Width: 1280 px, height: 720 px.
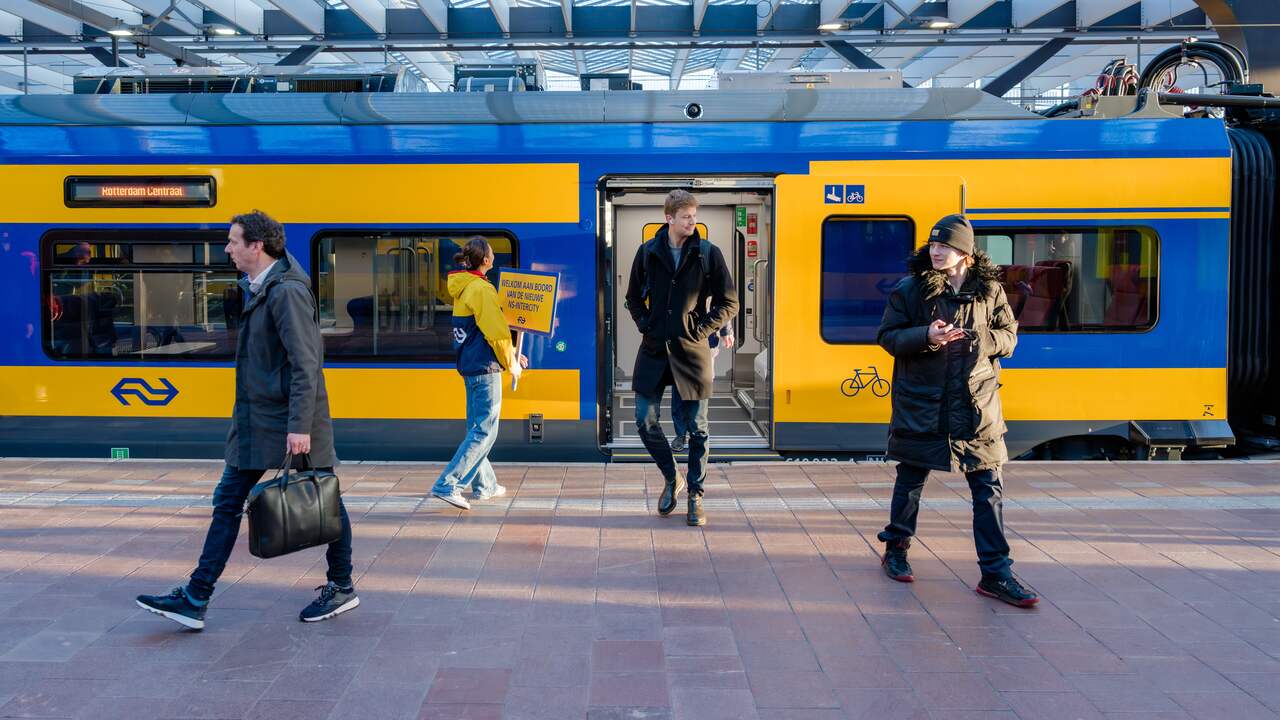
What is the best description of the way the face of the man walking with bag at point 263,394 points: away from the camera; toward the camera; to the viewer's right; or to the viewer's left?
to the viewer's left

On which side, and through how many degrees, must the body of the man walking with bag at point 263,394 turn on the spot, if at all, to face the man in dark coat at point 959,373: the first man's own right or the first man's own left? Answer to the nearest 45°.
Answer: approximately 180°

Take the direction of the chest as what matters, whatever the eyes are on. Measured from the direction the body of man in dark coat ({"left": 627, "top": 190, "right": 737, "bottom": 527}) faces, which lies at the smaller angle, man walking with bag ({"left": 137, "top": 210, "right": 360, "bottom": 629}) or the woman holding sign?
the man walking with bag

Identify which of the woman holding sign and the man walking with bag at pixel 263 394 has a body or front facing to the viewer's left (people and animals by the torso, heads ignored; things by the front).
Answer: the man walking with bag

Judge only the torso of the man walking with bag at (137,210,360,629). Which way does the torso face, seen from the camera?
to the viewer's left

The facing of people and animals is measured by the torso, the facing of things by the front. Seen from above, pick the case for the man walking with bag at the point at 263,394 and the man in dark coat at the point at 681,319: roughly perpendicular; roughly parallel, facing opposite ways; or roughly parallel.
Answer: roughly perpendicular

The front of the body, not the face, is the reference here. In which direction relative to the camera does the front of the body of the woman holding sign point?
to the viewer's right

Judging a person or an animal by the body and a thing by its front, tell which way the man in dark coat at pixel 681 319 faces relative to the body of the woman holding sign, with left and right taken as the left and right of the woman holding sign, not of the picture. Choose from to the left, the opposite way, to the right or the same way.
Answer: to the right

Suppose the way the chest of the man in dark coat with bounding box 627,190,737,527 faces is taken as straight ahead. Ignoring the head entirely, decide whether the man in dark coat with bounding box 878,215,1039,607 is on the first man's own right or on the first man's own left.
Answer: on the first man's own left

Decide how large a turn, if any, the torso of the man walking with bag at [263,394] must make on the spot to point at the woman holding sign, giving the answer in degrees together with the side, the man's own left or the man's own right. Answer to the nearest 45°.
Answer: approximately 135° to the man's own right

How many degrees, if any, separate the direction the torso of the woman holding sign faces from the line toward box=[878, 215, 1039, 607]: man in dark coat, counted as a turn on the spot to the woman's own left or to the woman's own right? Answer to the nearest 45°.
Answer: approximately 45° to the woman's own right
